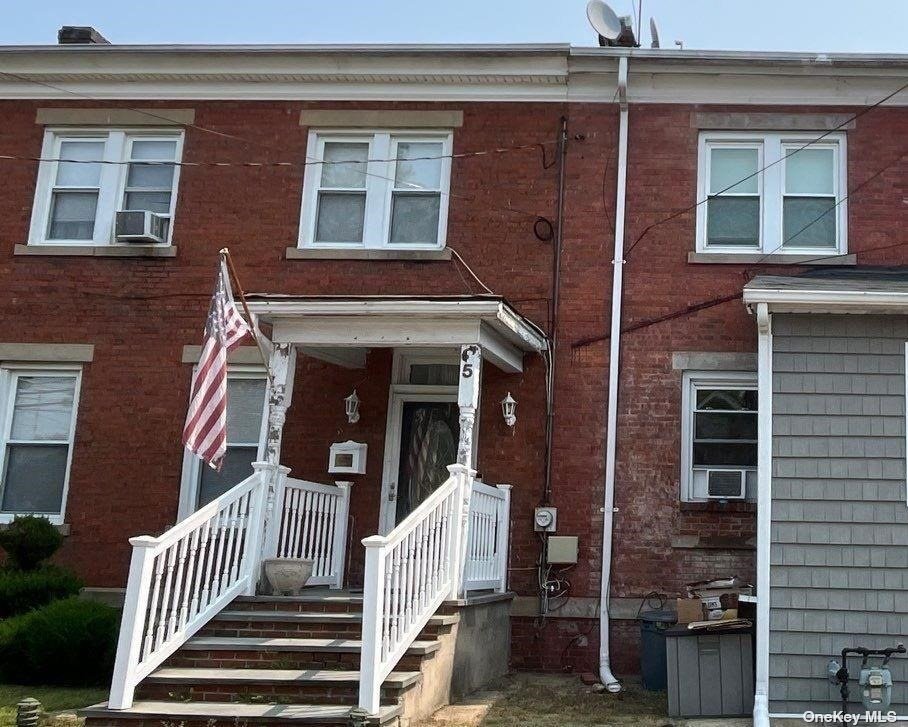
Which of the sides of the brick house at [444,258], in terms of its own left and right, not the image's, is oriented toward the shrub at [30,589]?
right

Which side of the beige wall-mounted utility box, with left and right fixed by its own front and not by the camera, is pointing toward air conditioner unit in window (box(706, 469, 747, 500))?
left

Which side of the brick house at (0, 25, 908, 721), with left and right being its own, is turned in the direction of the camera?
front

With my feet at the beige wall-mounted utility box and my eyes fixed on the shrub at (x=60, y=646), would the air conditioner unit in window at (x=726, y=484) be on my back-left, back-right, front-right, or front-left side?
back-left

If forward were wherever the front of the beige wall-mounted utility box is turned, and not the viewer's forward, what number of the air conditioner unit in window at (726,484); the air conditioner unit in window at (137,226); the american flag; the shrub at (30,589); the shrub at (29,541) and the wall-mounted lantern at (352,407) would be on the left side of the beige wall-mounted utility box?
1

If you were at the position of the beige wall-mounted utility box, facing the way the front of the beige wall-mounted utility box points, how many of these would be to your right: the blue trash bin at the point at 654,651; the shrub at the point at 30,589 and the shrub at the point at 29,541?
2

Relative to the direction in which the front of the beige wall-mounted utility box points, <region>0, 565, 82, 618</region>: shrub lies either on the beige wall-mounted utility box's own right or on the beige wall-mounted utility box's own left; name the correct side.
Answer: on the beige wall-mounted utility box's own right

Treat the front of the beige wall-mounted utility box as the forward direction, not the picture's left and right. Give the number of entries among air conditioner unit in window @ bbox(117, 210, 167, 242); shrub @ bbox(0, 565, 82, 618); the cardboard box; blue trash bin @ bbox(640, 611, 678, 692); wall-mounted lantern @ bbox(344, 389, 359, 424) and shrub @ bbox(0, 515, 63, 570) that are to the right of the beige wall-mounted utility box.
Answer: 4

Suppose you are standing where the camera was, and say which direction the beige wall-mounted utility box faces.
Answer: facing the viewer

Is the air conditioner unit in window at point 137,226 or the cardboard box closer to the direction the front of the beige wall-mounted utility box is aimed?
the cardboard box

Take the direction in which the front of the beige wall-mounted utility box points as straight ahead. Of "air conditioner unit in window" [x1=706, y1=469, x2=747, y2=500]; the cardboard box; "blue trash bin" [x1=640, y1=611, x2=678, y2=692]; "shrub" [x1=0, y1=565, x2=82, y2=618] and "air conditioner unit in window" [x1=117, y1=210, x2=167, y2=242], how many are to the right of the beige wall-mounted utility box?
2

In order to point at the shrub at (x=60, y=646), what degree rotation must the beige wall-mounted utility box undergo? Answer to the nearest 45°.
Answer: approximately 90° to its right
